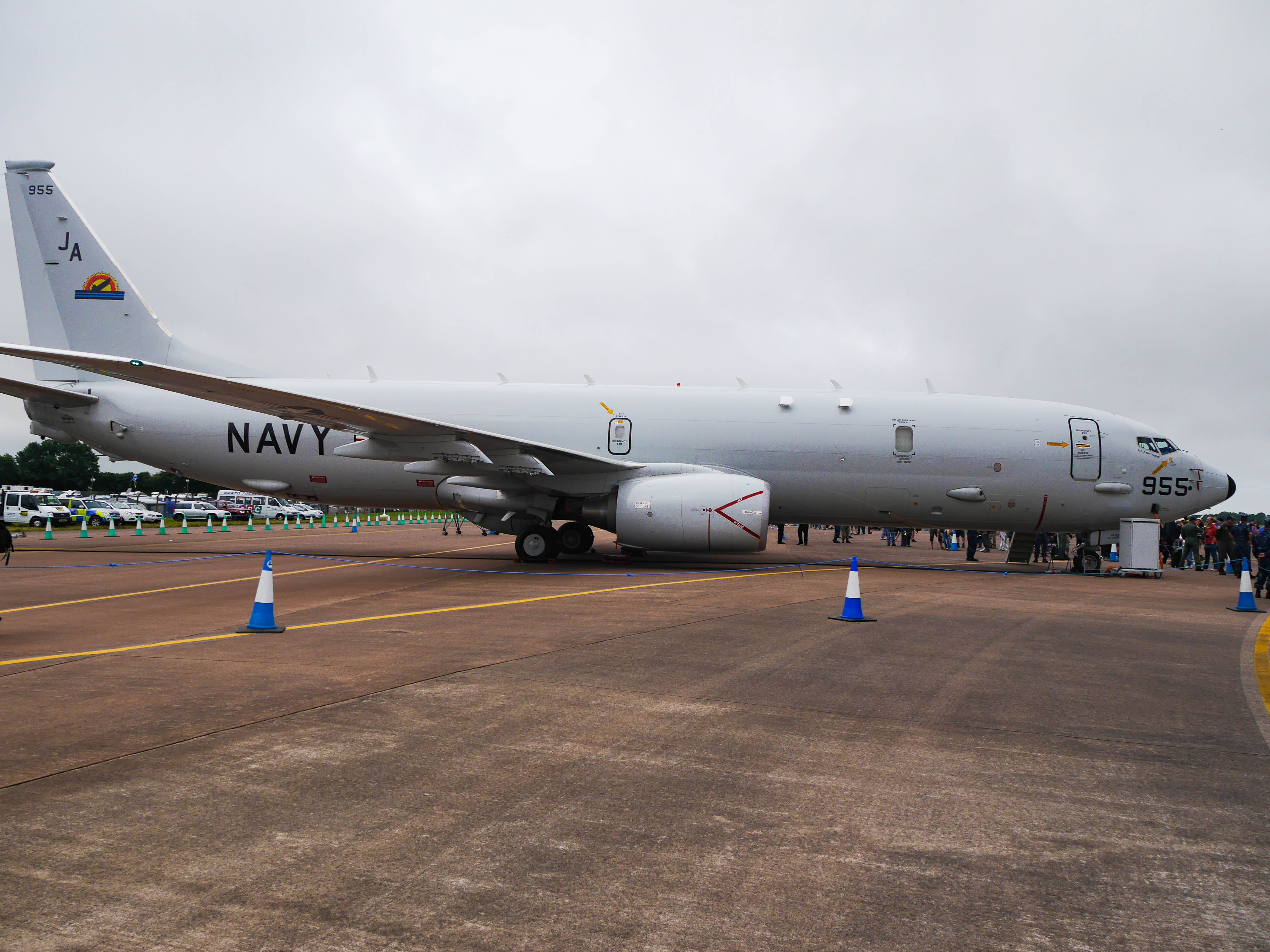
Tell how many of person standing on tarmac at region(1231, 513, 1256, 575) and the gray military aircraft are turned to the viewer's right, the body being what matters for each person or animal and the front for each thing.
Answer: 1

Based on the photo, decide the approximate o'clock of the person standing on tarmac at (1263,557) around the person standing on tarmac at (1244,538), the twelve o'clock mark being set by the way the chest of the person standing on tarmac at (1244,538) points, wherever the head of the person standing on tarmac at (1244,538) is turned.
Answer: the person standing on tarmac at (1263,557) is roughly at 6 o'clock from the person standing on tarmac at (1244,538).

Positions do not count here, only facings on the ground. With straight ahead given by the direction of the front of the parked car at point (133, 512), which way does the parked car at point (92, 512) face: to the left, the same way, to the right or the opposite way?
the same way

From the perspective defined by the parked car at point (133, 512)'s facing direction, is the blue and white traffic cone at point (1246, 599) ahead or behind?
ahead

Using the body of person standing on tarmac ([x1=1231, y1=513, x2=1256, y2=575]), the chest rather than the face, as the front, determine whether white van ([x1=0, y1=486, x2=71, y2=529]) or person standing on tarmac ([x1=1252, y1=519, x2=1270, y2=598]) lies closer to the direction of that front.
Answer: the white van

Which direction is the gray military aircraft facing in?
to the viewer's right

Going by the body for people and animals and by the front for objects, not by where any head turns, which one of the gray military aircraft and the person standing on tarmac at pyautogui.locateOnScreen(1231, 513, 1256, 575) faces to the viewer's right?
the gray military aircraft
